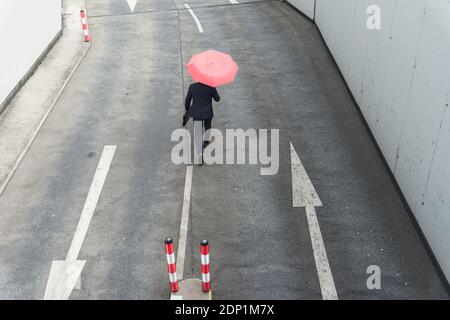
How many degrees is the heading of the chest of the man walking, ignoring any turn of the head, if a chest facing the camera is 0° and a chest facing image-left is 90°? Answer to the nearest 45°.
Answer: approximately 180°

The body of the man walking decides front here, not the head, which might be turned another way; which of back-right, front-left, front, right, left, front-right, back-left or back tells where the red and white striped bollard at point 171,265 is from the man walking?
back

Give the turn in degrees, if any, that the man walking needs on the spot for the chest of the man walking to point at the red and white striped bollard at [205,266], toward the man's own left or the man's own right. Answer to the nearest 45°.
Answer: approximately 180°
